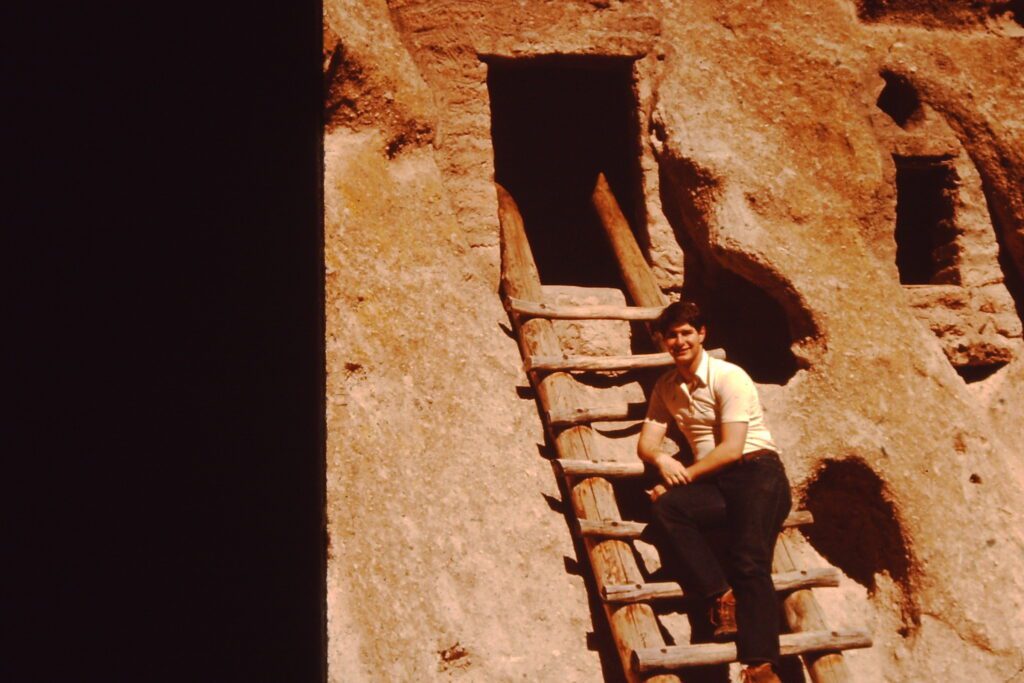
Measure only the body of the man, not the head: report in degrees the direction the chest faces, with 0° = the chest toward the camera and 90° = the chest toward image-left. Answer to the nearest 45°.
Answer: approximately 45°

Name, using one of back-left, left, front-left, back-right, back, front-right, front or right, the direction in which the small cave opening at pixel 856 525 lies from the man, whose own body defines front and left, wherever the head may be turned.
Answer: back

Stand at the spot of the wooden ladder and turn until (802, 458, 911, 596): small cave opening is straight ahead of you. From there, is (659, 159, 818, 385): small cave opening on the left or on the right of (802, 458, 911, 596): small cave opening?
left

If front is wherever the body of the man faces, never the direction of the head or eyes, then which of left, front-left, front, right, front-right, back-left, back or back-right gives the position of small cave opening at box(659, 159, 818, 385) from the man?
back-right
